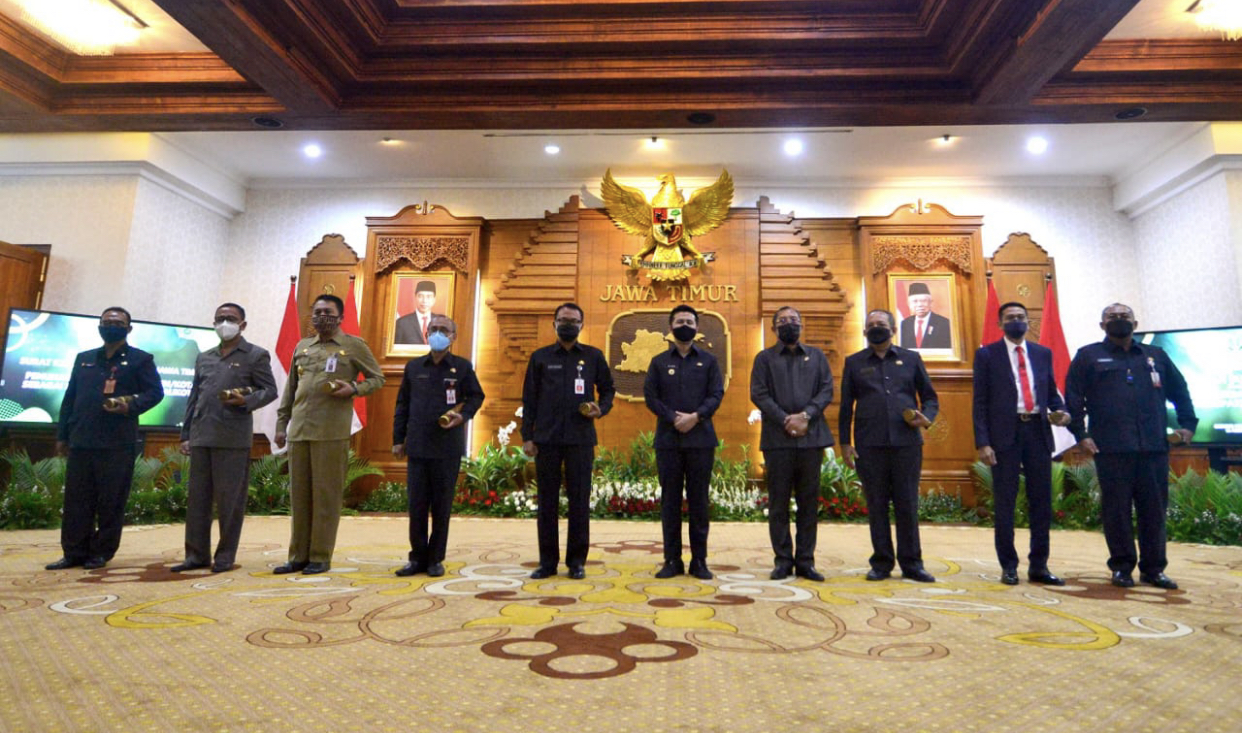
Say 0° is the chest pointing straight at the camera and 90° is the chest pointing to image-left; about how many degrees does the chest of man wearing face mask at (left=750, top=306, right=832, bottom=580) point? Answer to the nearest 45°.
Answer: approximately 0°

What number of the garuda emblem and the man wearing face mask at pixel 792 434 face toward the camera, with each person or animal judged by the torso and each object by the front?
2

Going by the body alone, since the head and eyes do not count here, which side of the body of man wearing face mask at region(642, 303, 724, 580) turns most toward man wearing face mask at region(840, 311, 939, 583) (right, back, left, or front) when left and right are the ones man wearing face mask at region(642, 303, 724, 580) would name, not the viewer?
left

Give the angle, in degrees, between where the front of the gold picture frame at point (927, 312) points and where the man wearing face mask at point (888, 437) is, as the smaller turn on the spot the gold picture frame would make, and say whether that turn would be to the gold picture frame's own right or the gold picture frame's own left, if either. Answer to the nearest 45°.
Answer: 0° — it already faces them

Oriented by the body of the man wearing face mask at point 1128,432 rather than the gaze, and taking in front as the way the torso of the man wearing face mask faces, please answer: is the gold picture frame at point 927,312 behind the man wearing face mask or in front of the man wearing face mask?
behind
